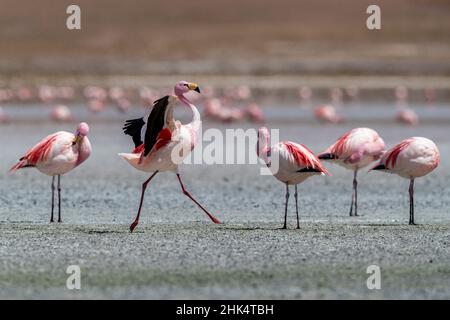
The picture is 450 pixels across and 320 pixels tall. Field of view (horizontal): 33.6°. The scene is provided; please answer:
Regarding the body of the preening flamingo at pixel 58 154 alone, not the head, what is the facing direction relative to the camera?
to the viewer's right

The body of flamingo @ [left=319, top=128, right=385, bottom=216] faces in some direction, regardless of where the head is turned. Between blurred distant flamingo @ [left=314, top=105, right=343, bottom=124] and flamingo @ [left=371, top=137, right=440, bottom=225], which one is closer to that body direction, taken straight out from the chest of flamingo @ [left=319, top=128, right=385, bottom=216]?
the flamingo

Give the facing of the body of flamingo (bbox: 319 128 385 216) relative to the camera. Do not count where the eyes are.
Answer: to the viewer's right

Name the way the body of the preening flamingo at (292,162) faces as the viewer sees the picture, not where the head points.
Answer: to the viewer's left

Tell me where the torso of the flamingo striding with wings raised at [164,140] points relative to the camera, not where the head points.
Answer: to the viewer's right
